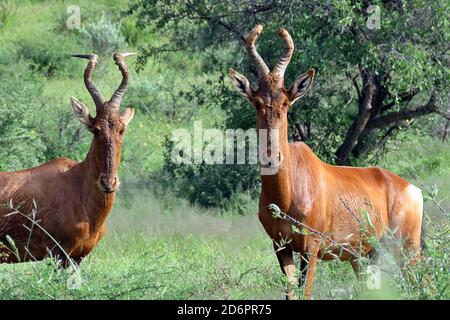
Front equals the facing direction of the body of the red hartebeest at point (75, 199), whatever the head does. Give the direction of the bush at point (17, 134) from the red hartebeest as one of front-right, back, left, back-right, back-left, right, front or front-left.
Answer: back-left

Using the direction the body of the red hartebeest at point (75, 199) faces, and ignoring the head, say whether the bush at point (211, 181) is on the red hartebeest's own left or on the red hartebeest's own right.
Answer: on the red hartebeest's own left

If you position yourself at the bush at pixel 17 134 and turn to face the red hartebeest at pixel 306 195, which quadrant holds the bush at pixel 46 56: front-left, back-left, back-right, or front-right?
back-left

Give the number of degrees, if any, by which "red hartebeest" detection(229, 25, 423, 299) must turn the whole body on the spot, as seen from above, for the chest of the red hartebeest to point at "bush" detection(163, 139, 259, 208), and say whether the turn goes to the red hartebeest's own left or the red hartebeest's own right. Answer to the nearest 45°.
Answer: approximately 135° to the red hartebeest's own right

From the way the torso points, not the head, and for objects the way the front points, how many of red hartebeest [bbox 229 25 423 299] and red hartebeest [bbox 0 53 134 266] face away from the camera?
0

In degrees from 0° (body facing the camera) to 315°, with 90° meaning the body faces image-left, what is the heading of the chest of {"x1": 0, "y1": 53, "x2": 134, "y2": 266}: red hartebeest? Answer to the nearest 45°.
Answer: approximately 315°

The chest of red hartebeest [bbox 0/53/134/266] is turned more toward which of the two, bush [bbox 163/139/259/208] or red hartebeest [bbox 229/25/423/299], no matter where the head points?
the red hartebeest

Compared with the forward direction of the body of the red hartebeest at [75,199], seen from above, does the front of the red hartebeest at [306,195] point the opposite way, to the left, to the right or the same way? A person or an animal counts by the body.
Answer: to the right

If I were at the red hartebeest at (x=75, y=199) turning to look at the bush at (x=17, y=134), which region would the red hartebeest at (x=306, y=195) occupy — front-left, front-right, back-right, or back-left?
back-right

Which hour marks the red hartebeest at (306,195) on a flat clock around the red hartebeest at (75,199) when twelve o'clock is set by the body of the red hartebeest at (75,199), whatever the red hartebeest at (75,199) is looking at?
the red hartebeest at (306,195) is roughly at 11 o'clock from the red hartebeest at (75,199).
